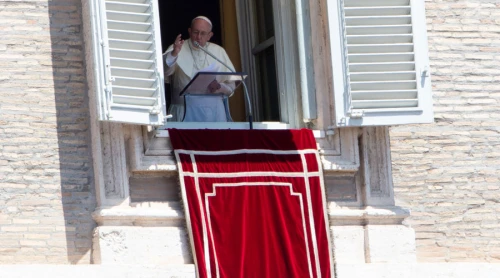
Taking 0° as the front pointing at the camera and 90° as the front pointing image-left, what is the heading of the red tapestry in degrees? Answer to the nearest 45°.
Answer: approximately 0°

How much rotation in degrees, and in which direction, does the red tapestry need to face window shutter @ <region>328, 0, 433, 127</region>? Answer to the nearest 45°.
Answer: approximately 90° to its left
